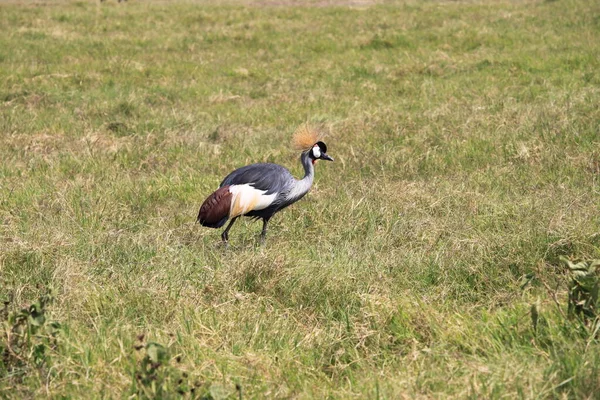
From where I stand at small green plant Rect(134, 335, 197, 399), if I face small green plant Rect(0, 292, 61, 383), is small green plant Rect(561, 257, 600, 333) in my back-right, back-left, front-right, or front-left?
back-right

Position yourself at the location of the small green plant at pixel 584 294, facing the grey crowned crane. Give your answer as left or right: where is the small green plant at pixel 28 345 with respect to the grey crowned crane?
left

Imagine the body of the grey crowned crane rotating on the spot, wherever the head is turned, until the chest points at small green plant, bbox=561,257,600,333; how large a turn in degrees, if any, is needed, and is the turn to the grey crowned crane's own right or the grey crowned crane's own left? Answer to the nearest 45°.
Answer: approximately 45° to the grey crowned crane's own right

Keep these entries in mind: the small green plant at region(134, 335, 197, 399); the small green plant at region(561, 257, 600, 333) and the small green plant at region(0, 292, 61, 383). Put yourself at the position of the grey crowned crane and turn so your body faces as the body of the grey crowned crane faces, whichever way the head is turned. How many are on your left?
0

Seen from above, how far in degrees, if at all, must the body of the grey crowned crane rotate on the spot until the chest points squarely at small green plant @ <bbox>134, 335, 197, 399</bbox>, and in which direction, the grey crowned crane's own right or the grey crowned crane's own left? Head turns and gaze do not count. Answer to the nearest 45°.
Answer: approximately 90° to the grey crowned crane's own right

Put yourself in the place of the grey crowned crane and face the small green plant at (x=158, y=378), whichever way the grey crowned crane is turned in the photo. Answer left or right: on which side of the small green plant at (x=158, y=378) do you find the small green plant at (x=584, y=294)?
left

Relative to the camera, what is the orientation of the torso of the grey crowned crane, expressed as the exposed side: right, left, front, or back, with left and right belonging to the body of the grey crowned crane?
right

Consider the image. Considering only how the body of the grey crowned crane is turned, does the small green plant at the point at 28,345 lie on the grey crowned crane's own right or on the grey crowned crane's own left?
on the grey crowned crane's own right
